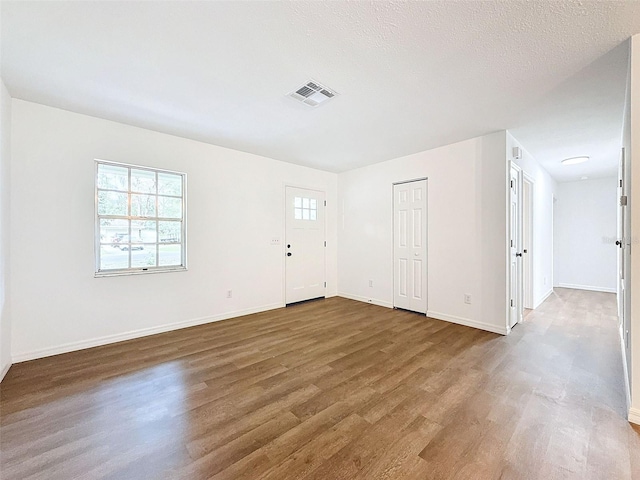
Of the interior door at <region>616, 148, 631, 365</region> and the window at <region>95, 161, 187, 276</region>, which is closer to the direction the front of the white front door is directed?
the interior door

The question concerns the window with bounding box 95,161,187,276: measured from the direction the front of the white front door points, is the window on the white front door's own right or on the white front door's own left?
on the white front door's own right

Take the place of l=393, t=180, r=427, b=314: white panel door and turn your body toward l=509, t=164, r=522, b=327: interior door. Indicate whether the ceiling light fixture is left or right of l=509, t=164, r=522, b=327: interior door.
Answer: left

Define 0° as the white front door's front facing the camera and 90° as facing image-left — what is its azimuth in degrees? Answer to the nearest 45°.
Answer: approximately 315°

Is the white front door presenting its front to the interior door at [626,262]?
yes

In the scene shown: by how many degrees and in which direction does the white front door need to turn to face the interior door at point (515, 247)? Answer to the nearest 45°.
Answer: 0° — it already faces it
